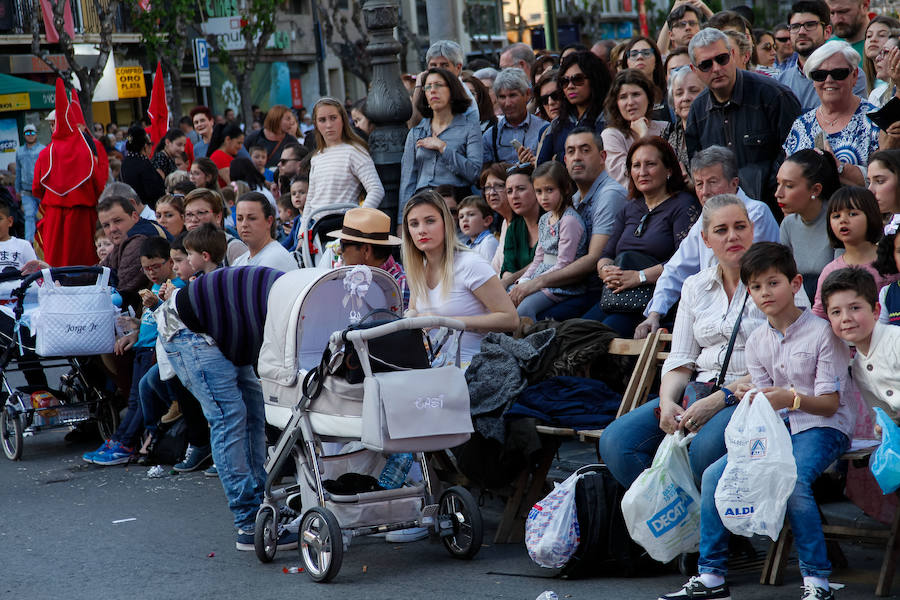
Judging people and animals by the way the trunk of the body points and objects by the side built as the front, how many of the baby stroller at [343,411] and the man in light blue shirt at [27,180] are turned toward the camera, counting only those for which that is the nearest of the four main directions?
1

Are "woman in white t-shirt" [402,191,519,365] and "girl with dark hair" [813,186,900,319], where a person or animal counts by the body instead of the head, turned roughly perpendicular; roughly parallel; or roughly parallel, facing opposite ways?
roughly parallel

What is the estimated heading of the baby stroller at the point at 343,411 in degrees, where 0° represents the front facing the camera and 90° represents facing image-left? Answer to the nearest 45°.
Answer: approximately 135°

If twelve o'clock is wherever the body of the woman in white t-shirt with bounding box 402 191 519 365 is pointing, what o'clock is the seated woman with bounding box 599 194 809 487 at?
The seated woman is roughly at 9 o'clock from the woman in white t-shirt.

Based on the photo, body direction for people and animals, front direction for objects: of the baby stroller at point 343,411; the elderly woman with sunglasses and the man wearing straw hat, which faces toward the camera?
the elderly woman with sunglasses

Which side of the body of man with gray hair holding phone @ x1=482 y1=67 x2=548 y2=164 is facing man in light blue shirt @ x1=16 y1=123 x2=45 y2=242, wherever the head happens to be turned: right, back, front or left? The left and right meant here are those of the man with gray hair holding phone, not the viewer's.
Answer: right

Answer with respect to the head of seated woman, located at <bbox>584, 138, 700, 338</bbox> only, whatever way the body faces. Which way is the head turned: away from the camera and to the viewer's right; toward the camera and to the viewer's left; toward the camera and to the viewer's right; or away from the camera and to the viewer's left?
toward the camera and to the viewer's left

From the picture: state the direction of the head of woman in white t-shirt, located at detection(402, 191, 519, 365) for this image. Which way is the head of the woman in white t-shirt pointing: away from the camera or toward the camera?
toward the camera

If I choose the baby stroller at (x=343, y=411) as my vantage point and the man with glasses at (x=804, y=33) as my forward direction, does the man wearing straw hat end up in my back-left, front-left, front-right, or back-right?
front-left

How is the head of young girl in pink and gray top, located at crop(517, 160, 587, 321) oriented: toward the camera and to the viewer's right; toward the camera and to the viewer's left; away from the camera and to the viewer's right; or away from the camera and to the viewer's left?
toward the camera and to the viewer's left

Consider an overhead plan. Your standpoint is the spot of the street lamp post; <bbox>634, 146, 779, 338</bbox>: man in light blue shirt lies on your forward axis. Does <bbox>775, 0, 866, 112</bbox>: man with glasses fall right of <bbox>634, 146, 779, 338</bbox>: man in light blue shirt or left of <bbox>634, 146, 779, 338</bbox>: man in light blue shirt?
left

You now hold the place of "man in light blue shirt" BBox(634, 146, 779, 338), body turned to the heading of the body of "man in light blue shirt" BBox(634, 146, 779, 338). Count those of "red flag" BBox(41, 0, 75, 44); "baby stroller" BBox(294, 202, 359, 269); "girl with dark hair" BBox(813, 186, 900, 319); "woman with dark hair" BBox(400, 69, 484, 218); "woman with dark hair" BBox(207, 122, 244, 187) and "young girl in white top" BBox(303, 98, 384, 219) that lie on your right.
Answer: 5

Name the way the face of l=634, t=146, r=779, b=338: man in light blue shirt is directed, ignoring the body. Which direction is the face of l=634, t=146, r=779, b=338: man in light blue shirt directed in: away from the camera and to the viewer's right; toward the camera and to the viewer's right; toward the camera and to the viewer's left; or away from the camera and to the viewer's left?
toward the camera and to the viewer's left
